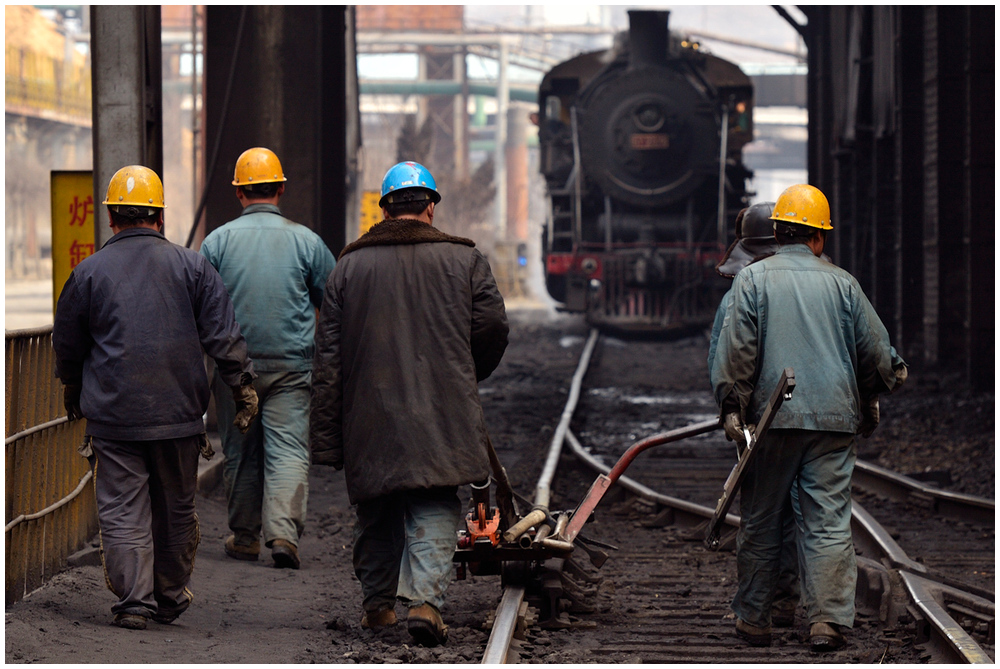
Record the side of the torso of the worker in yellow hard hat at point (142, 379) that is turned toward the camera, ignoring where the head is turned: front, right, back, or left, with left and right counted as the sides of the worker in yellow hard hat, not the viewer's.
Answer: back

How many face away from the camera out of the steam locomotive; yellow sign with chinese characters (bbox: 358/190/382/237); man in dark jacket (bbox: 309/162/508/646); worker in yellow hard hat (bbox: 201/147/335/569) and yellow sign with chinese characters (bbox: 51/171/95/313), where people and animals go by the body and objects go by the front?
2

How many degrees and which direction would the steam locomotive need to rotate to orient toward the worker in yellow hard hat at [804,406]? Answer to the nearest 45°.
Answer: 0° — it already faces them

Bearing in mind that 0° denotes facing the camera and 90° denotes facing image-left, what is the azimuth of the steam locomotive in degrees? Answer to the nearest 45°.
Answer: approximately 0°

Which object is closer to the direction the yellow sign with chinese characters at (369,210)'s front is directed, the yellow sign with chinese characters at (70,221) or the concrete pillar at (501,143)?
the yellow sign with chinese characters

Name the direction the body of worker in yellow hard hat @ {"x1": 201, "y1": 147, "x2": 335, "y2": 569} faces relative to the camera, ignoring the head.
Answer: away from the camera

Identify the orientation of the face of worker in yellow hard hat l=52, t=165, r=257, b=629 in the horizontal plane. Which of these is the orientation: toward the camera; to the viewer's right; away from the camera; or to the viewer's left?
away from the camera

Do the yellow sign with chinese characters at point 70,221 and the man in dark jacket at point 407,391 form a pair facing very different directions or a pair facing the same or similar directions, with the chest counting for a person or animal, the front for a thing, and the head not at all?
very different directions

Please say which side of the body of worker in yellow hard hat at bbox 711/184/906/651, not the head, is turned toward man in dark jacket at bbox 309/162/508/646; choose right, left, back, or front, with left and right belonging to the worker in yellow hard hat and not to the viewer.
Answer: left

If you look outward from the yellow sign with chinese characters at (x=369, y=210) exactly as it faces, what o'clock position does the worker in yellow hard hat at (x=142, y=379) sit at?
The worker in yellow hard hat is roughly at 12 o'clock from the yellow sign with chinese characters.

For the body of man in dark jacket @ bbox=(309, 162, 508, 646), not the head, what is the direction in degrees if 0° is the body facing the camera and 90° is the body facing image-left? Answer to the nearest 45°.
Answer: approximately 180°

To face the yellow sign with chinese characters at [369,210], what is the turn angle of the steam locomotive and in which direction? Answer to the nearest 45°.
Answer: approximately 90° to its right

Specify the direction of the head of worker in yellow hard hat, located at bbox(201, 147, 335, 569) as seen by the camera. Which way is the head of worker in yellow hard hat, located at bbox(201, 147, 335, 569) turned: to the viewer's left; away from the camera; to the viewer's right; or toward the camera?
away from the camera
